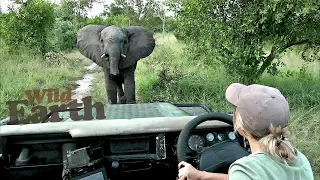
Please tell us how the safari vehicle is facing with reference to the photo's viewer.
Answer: facing away from the viewer

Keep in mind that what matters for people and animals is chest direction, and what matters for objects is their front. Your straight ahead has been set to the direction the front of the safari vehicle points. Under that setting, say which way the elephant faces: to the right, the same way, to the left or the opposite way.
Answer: the opposite way

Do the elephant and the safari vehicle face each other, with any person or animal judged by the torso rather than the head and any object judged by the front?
yes

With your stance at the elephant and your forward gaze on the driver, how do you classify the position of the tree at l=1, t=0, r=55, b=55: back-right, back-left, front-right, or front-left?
back-right

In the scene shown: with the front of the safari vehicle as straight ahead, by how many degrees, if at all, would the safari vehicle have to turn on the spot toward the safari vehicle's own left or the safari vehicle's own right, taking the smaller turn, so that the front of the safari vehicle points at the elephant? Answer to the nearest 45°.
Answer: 0° — it already faces it

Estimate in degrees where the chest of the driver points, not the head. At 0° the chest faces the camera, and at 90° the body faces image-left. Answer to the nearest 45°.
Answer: approximately 135°

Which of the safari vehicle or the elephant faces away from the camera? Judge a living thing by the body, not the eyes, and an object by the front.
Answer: the safari vehicle

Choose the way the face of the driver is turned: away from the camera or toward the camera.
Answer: away from the camera

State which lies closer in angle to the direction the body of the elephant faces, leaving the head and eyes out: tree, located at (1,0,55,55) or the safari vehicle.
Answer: the safari vehicle

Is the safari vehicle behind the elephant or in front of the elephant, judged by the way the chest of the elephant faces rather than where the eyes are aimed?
in front
